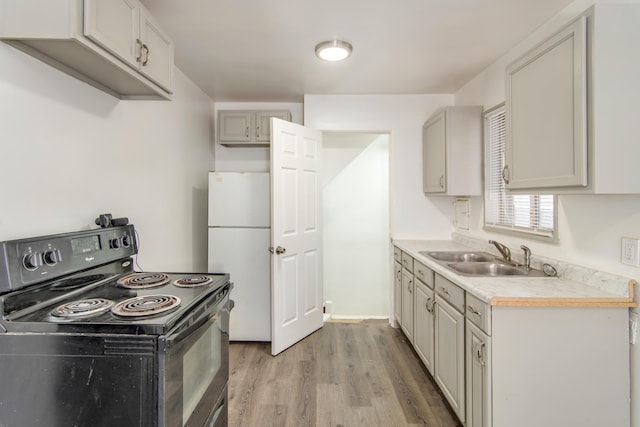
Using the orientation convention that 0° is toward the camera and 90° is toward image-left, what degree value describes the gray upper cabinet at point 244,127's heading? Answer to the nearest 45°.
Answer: approximately 0°

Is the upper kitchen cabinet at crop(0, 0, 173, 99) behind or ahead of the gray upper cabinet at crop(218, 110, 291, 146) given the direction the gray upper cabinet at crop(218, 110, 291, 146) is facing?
ahead

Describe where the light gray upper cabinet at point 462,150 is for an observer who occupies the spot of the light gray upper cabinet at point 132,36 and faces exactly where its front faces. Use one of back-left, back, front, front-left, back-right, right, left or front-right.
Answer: front-left

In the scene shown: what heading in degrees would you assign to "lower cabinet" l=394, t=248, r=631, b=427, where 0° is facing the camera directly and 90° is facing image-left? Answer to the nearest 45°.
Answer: approximately 45°

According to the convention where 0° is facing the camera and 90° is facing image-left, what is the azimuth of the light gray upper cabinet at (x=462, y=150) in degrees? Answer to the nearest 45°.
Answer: approximately 90°

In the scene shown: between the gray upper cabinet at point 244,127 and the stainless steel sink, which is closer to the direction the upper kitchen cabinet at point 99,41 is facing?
the stainless steel sink

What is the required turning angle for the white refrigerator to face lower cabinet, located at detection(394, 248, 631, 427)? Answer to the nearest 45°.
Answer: approximately 45° to its left

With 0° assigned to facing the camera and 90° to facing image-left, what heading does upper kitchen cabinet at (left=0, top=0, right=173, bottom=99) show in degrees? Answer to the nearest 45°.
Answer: approximately 315°

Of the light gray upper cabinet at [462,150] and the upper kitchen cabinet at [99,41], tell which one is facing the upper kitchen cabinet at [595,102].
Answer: the upper kitchen cabinet at [99,41]
